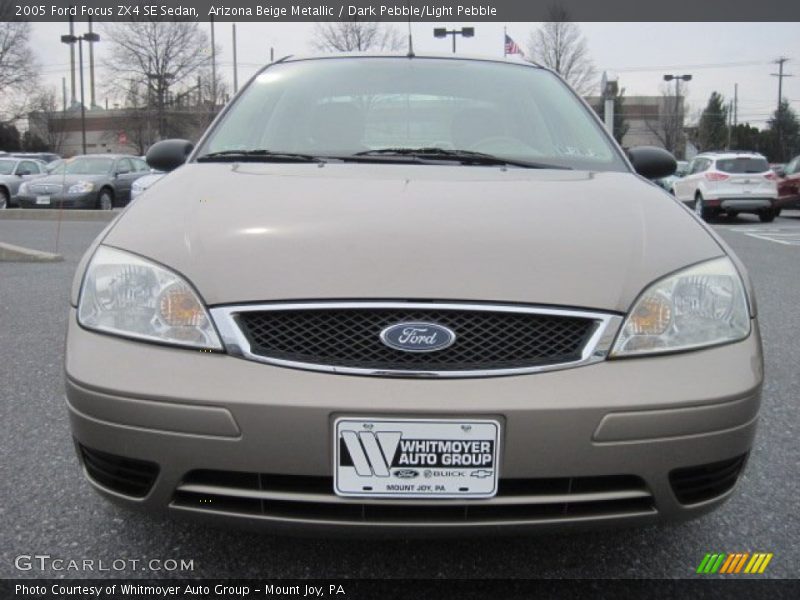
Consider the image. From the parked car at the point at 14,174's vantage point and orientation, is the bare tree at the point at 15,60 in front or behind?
behind

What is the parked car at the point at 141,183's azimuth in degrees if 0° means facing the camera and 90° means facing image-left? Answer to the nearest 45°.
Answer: approximately 45°

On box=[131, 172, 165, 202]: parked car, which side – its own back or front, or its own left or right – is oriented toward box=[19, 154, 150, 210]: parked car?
right

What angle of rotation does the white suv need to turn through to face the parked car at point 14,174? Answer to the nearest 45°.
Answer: approximately 45° to its left

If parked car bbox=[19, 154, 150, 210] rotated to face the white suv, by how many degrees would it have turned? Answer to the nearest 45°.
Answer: approximately 135° to its left

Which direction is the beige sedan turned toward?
toward the camera

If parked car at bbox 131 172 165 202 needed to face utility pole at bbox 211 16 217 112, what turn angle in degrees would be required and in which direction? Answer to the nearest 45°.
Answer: approximately 135° to its right

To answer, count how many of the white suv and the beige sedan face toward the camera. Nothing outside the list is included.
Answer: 1

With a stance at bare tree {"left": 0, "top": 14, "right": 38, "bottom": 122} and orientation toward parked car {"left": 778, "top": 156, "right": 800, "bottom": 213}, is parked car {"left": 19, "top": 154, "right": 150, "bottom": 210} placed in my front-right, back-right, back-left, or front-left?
front-right

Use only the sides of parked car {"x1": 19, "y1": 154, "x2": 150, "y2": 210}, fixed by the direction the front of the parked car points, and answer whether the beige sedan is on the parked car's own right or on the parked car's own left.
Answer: on the parked car's own left

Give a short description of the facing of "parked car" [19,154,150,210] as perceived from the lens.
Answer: facing the viewer and to the left of the viewer
